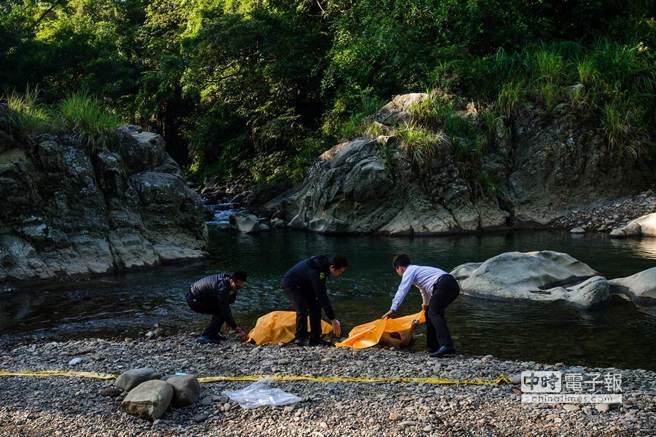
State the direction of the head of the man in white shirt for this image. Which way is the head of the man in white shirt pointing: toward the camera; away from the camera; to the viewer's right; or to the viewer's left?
to the viewer's left

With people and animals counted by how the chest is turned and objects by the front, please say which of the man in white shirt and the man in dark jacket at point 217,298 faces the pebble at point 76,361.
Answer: the man in white shirt

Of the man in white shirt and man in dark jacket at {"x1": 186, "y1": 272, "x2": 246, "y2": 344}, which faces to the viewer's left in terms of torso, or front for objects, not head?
the man in white shirt

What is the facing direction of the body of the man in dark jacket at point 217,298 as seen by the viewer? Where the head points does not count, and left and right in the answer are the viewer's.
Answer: facing to the right of the viewer

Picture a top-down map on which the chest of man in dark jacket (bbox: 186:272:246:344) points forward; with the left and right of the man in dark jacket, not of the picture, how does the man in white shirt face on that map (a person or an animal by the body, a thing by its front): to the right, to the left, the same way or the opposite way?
the opposite way

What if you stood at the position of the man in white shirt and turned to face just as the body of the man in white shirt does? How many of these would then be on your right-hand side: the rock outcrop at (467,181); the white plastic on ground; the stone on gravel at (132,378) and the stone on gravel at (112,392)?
1

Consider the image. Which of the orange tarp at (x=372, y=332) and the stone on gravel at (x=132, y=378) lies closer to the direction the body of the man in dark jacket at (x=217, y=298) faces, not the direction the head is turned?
the orange tarp

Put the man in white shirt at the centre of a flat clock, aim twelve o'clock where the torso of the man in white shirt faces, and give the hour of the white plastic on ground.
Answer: The white plastic on ground is roughly at 10 o'clock from the man in white shirt.

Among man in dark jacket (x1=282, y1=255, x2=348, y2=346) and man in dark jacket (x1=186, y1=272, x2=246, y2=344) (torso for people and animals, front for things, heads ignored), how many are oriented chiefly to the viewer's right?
2

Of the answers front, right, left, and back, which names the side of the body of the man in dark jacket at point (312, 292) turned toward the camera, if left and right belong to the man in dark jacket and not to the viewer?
right

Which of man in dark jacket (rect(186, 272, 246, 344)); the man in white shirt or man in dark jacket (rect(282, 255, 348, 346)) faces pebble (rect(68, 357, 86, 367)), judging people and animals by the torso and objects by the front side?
the man in white shirt

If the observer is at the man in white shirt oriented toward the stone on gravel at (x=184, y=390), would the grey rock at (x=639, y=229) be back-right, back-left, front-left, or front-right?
back-right

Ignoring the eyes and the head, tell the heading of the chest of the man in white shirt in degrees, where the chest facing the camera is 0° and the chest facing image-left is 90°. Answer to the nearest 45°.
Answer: approximately 90°

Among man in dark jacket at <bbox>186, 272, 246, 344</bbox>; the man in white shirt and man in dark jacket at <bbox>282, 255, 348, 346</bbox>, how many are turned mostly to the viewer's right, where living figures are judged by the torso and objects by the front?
2
